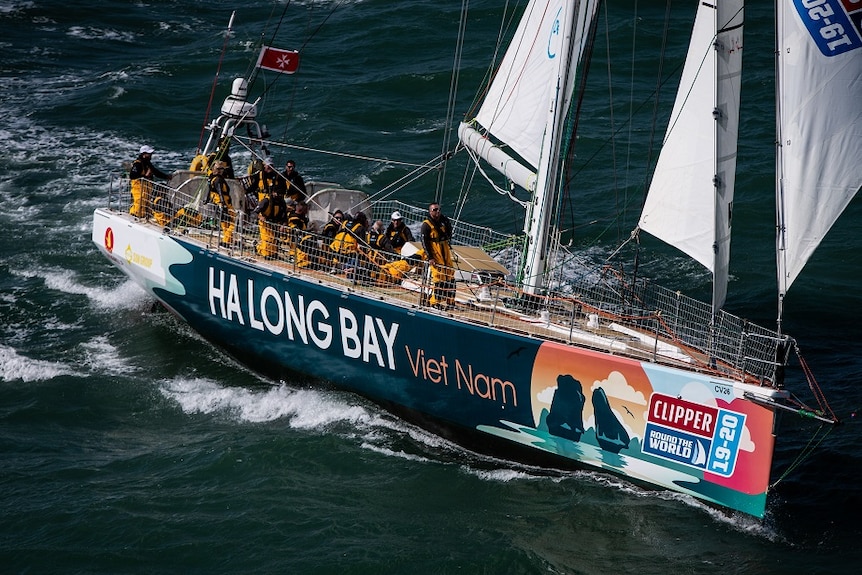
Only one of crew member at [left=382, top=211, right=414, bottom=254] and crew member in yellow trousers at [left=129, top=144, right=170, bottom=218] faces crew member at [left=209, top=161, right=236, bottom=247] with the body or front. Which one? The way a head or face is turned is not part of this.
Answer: the crew member in yellow trousers

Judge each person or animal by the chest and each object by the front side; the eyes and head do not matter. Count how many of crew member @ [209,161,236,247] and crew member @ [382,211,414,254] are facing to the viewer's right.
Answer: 1

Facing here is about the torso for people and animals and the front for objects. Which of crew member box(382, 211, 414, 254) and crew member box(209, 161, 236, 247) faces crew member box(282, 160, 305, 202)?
crew member box(209, 161, 236, 247)

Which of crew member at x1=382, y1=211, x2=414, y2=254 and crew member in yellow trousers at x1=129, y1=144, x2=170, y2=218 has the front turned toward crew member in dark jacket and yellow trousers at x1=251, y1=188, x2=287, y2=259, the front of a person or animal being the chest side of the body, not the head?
crew member in yellow trousers at x1=129, y1=144, x2=170, y2=218

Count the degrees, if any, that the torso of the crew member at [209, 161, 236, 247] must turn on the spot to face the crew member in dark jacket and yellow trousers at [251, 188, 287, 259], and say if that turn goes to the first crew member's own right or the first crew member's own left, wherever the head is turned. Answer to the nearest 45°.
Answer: approximately 45° to the first crew member's own right

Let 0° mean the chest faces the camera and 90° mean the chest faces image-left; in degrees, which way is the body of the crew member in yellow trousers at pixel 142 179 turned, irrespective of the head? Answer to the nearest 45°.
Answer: approximately 315°

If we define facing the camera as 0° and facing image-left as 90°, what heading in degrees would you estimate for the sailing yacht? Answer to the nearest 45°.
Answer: approximately 315°

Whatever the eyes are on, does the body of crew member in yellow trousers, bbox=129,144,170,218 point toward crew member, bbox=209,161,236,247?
yes
